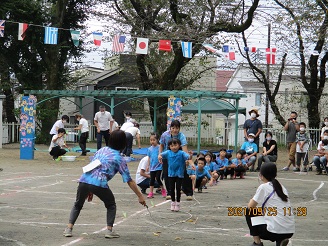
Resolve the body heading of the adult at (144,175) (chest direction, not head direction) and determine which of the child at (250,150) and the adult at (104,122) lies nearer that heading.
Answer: the child

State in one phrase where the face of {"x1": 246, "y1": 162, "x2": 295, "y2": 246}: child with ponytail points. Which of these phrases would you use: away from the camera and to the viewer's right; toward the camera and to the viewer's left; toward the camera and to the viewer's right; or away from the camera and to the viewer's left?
away from the camera and to the viewer's left

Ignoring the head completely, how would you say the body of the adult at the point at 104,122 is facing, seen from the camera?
toward the camera

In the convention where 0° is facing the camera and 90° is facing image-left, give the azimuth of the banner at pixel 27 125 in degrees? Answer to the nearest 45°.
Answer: approximately 0°

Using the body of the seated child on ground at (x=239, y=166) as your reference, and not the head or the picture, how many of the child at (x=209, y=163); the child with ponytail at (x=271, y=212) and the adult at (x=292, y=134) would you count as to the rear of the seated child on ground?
1

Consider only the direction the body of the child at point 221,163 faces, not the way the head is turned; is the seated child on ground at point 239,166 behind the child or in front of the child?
behind

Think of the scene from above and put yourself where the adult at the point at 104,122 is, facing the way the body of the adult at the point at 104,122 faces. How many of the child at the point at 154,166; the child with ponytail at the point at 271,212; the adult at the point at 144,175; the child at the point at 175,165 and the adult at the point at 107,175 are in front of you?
5

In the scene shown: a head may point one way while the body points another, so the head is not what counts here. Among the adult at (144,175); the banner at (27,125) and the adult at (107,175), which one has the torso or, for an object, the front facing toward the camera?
the banner

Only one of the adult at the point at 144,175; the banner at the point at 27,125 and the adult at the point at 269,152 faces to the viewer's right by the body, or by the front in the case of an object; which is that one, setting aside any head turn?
the adult at the point at 144,175

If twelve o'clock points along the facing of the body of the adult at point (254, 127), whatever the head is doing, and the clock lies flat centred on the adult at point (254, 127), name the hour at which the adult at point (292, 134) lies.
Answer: the adult at point (292, 134) is roughly at 8 o'clock from the adult at point (254, 127).

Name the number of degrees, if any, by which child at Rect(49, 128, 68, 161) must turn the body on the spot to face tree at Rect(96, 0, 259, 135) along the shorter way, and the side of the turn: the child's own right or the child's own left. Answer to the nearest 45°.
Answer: approximately 90° to the child's own left

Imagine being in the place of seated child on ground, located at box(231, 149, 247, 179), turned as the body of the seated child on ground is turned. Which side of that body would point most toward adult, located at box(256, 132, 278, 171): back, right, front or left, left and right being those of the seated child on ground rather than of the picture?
back

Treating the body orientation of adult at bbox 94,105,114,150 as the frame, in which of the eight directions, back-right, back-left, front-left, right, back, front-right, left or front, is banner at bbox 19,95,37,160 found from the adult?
right

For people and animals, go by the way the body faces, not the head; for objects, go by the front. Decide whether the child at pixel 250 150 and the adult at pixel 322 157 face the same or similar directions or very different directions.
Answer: same or similar directions

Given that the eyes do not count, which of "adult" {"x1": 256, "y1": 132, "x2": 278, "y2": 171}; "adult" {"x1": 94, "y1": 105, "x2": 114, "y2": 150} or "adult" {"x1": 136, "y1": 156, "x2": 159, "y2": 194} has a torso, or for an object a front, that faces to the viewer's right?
"adult" {"x1": 136, "y1": 156, "x2": 159, "y2": 194}
